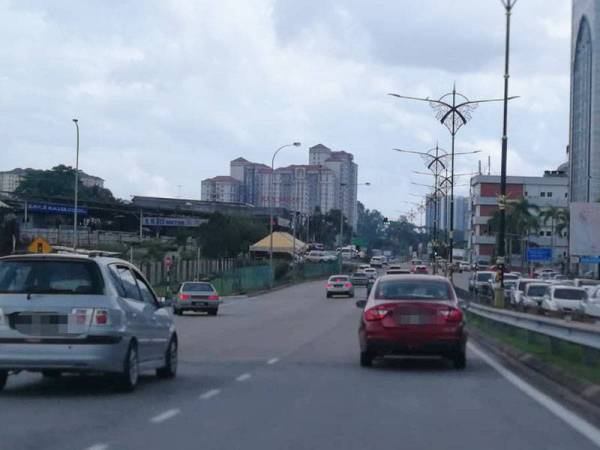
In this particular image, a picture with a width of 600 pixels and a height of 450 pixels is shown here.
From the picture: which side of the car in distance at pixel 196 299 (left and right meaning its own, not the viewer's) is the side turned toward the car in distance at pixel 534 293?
right

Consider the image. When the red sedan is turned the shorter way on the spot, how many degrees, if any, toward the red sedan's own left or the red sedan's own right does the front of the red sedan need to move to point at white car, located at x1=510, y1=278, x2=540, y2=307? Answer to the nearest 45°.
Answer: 0° — it already faces it

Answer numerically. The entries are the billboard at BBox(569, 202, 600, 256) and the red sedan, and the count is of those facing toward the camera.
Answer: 1

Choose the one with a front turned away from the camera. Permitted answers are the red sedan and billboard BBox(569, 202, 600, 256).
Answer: the red sedan

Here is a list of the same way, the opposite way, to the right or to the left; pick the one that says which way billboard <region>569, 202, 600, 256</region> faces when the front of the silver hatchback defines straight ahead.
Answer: the opposite way

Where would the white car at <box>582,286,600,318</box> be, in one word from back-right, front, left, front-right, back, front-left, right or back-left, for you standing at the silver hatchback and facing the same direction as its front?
front

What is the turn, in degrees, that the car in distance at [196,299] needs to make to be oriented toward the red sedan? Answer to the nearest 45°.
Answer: approximately 180°

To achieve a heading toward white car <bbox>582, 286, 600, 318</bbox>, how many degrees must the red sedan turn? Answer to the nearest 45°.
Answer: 0° — it already faces it

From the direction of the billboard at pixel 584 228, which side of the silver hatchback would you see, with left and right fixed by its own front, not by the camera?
front

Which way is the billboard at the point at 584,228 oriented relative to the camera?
toward the camera

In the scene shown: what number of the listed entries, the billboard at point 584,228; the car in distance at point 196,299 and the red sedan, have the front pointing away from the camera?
2

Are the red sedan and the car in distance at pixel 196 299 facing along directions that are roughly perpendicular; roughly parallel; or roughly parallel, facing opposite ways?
roughly parallel

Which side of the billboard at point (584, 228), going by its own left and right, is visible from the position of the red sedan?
front

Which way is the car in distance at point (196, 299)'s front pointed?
away from the camera

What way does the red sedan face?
away from the camera

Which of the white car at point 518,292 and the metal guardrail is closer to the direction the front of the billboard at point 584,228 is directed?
the metal guardrail

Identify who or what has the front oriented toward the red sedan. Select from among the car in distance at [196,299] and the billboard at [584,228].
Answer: the billboard

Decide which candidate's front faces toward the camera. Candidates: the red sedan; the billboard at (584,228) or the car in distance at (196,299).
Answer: the billboard
